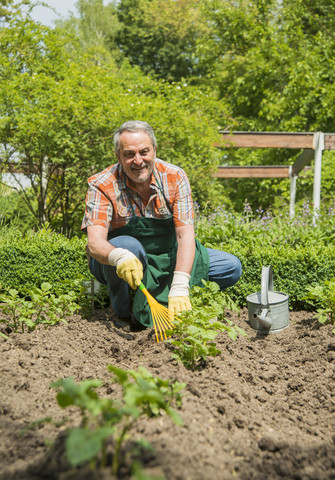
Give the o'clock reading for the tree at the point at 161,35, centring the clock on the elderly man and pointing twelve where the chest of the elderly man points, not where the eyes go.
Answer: The tree is roughly at 6 o'clock from the elderly man.

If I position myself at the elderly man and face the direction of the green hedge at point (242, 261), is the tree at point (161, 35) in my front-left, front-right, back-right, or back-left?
front-left

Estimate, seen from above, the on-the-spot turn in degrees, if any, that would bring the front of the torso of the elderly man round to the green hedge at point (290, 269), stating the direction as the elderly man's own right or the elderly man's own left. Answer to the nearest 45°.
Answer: approximately 135° to the elderly man's own left

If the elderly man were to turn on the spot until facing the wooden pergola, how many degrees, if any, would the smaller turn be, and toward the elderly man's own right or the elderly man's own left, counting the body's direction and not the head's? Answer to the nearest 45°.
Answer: approximately 135° to the elderly man's own left

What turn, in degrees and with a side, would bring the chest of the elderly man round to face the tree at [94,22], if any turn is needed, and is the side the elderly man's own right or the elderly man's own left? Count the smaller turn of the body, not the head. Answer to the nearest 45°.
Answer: approximately 180°

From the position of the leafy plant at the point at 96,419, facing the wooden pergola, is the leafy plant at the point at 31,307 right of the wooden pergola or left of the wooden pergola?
left

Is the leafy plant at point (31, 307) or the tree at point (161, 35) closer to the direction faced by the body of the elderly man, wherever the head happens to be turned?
the leafy plant

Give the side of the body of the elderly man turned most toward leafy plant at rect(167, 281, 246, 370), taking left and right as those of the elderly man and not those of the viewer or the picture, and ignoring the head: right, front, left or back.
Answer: front

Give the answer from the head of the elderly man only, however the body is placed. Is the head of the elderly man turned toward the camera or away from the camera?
toward the camera

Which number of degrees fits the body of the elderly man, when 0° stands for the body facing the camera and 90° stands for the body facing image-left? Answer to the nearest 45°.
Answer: approximately 0°

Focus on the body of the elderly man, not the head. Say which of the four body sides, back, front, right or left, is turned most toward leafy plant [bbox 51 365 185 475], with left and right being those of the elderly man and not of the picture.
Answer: front

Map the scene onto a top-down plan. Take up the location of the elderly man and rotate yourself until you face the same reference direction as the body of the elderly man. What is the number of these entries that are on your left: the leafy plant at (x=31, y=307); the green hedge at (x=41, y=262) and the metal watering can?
1

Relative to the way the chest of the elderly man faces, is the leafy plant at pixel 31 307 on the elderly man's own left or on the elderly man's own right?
on the elderly man's own right

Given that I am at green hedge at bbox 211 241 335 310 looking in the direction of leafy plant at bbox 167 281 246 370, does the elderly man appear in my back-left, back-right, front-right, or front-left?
front-right
